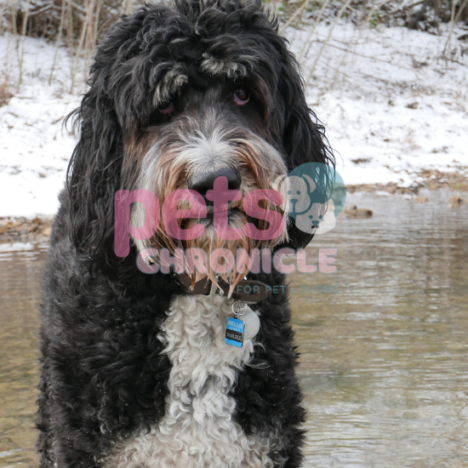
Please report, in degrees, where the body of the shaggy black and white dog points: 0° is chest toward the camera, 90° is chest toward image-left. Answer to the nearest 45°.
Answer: approximately 0°
